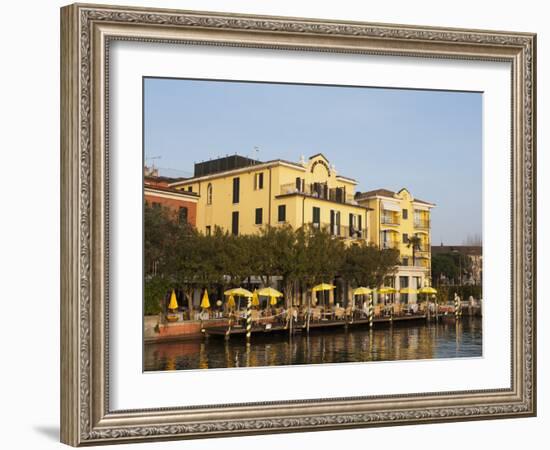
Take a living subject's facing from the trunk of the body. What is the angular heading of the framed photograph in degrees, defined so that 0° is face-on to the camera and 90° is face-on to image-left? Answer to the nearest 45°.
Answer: approximately 315°
